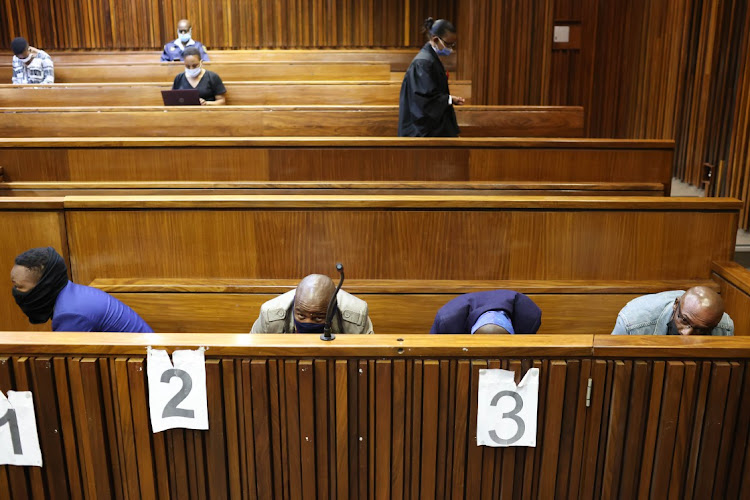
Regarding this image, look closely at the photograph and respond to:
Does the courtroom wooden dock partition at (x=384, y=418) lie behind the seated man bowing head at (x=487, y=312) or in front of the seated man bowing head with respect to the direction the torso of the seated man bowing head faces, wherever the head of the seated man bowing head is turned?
in front

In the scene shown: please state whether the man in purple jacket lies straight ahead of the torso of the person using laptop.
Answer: yes

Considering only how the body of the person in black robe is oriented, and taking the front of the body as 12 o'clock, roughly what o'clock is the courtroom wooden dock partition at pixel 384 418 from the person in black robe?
The courtroom wooden dock partition is roughly at 3 o'clock from the person in black robe.

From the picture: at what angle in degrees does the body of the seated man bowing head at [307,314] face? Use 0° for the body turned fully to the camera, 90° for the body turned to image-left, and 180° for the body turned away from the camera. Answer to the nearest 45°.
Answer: approximately 0°

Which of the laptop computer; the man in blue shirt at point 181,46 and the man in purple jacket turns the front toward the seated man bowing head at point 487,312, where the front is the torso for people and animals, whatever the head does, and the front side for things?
the man in blue shirt

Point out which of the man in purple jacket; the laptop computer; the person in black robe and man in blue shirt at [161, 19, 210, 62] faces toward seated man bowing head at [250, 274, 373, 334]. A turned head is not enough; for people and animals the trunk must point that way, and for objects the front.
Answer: the man in blue shirt

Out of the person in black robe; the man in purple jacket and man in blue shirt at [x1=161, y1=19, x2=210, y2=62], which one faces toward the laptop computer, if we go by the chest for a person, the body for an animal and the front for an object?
the man in blue shirt

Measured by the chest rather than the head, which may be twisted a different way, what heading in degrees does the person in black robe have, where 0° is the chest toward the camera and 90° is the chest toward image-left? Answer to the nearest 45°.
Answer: approximately 270°

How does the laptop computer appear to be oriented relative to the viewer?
away from the camera
